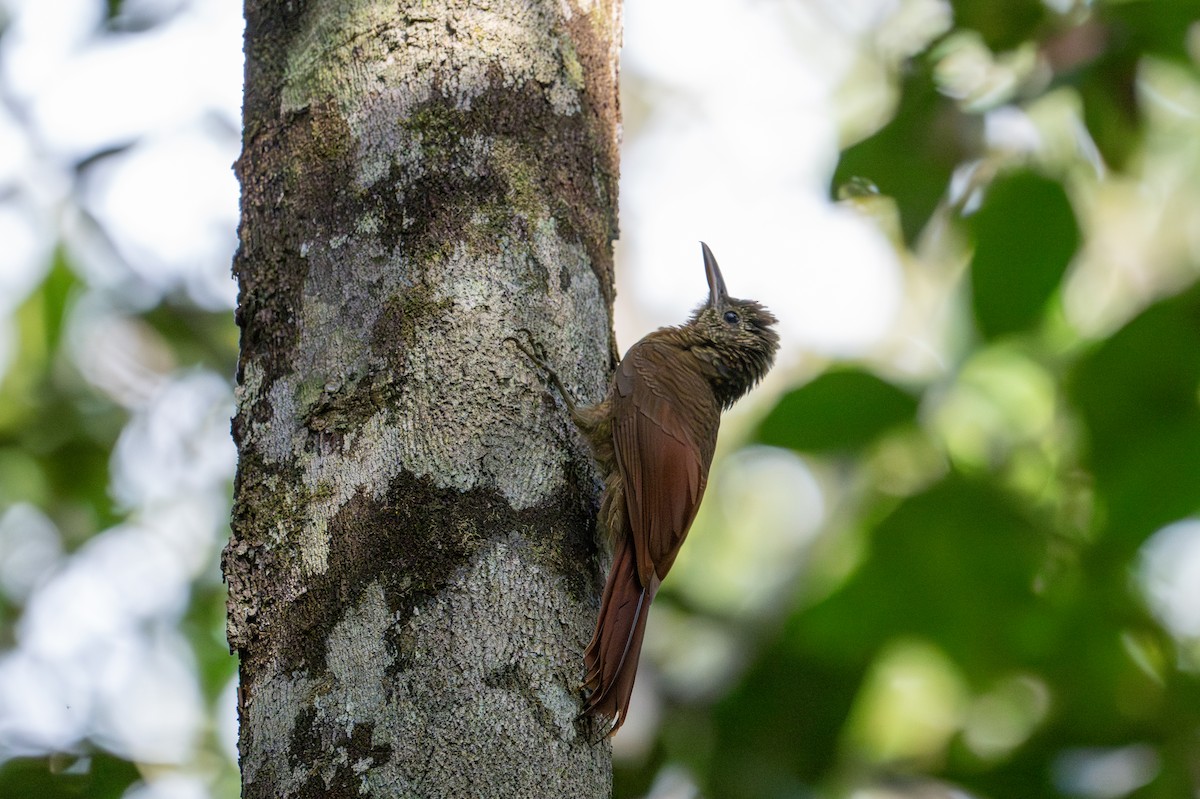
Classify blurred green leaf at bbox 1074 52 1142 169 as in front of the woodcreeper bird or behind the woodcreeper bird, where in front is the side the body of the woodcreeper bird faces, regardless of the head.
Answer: behind

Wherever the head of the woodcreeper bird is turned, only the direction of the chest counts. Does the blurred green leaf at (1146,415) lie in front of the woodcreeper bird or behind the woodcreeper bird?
behind

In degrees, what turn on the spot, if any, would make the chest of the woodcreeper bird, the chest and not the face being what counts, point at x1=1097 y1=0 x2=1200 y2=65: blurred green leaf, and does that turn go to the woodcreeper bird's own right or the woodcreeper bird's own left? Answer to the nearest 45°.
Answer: approximately 90° to the woodcreeper bird's own right

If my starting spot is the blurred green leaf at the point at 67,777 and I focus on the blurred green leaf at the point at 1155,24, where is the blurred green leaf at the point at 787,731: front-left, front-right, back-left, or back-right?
front-right

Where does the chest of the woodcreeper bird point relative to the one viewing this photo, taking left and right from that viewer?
facing to the left of the viewer

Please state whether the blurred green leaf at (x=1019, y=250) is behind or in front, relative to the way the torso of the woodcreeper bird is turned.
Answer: behind

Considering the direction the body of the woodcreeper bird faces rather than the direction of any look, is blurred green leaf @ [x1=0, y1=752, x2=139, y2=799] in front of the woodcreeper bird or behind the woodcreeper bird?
in front
